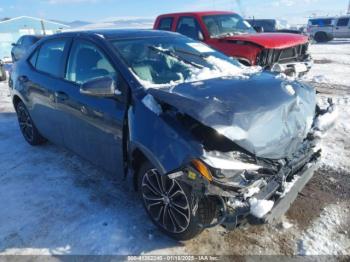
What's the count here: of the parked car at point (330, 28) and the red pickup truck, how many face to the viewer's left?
0

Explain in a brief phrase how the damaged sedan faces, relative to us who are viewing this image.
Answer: facing the viewer and to the right of the viewer

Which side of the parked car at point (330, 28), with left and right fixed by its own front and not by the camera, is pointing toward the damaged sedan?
right

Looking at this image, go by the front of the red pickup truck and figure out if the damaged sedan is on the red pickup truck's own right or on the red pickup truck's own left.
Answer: on the red pickup truck's own right

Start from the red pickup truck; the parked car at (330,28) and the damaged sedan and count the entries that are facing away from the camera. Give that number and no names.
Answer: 0

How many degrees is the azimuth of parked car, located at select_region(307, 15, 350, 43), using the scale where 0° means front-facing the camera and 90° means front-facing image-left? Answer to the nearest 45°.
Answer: approximately 270°

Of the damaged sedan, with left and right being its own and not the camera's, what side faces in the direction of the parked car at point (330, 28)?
left

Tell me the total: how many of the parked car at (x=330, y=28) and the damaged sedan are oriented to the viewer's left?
0
